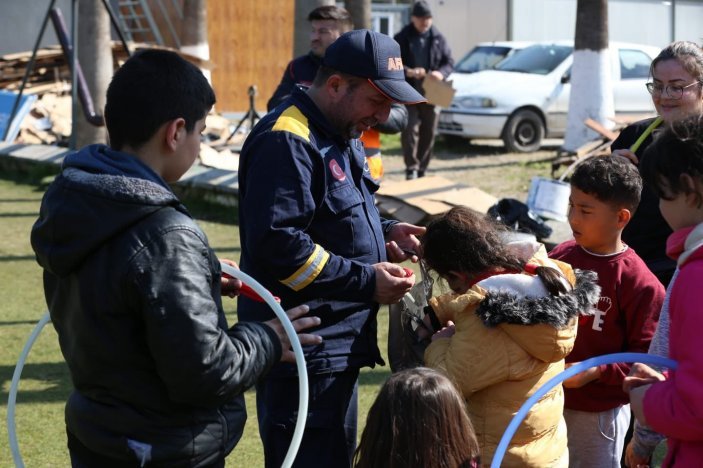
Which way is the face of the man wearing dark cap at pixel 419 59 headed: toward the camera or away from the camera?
toward the camera

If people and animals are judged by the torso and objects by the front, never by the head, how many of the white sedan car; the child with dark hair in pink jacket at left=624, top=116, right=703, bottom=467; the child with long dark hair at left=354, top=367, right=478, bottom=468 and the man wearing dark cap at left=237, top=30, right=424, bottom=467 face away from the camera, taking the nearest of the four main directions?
1

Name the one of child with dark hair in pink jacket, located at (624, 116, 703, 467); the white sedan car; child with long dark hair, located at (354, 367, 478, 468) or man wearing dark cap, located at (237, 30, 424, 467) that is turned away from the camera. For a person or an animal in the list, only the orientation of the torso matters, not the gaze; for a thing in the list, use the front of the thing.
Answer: child with long dark hair, located at (354, 367, 478, 468)

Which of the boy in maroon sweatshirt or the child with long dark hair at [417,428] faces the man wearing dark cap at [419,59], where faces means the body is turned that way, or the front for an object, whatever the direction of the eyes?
the child with long dark hair

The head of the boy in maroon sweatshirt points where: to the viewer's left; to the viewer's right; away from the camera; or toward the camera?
to the viewer's left

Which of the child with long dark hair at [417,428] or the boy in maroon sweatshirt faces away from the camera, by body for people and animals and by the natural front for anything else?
the child with long dark hair

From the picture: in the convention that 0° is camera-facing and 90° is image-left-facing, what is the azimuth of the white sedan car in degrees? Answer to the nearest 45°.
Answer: approximately 45°

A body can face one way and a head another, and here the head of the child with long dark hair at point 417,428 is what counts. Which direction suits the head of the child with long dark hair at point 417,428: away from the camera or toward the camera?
away from the camera

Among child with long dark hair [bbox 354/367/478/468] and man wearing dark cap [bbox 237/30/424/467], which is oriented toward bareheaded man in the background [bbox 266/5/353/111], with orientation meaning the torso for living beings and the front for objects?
the child with long dark hair

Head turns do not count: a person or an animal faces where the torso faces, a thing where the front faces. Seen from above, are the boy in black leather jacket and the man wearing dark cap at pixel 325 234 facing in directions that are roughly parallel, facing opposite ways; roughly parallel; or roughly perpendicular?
roughly perpendicular

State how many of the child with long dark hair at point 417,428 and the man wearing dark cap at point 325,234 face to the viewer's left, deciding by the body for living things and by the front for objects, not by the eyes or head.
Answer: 0

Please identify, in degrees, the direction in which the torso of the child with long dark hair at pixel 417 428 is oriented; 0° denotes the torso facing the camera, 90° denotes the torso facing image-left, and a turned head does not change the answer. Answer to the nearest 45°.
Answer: approximately 180°

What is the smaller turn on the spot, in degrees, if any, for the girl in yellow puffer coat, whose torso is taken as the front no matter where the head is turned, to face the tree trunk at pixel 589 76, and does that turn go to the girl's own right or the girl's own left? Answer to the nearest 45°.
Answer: approximately 45° to the girl's own right

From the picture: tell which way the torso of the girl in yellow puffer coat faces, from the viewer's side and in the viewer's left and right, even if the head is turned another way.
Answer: facing away from the viewer and to the left of the viewer

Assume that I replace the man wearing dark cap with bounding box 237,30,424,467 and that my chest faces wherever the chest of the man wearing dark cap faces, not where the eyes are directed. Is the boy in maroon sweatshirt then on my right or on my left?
on my left

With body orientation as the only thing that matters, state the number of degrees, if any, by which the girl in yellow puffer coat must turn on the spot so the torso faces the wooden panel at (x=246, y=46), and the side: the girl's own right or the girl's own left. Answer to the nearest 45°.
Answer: approximately 45° to the girl's own right

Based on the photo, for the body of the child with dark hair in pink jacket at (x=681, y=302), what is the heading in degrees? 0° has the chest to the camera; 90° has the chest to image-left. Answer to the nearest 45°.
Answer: approximately 90°
